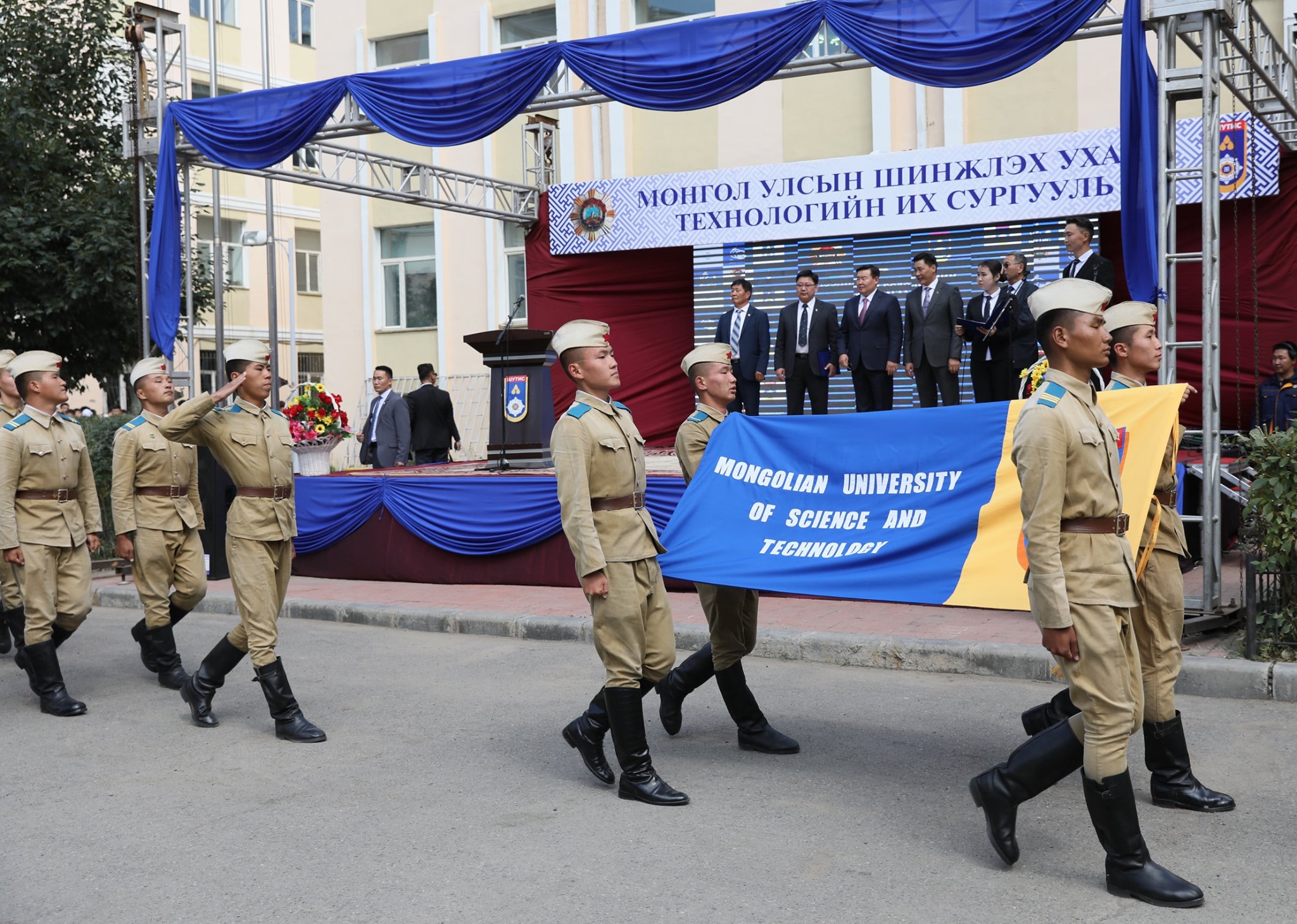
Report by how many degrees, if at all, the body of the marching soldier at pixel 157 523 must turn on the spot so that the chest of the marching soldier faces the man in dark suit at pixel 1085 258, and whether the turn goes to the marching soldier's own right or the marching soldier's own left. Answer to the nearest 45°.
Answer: approximately 45° to the marching soldier's own left

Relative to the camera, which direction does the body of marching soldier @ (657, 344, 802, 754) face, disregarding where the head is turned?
to the viewer's right

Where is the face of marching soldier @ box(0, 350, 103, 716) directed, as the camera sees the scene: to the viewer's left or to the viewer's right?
to the viewer's right

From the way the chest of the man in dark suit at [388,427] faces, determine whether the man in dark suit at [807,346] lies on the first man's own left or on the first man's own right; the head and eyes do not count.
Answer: on the first man's own left

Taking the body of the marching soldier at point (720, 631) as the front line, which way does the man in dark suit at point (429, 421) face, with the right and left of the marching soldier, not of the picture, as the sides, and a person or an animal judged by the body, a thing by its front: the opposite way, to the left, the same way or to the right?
to the left

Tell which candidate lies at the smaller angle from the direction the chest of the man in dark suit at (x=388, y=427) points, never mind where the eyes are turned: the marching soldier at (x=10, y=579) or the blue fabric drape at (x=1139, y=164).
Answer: the marching soldier

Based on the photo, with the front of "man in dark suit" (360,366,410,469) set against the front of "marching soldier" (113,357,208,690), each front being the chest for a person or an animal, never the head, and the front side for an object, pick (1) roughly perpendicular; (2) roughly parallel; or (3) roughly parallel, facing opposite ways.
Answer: roughly perpendicular

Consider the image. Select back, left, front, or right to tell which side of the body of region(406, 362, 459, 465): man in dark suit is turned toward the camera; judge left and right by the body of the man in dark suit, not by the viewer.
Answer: back

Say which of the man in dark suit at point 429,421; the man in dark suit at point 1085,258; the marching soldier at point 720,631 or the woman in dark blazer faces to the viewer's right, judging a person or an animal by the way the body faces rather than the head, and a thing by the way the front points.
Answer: the marching soldier
